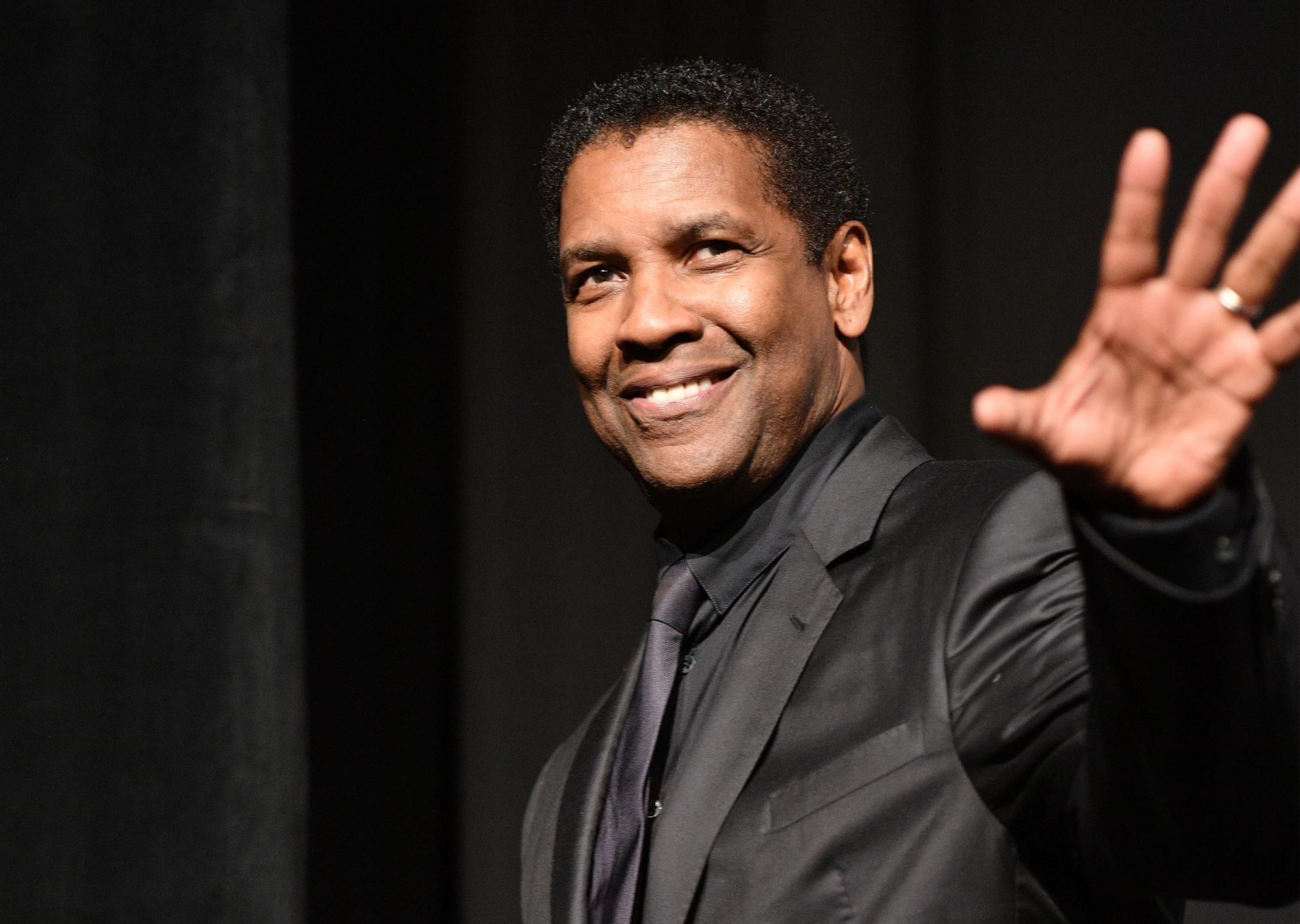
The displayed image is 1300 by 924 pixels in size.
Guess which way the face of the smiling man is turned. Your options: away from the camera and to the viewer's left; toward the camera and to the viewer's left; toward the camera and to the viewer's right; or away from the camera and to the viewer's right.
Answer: toward the camera and to the viewer's left

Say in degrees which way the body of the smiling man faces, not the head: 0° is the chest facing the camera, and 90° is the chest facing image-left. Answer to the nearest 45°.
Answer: approximately 45°

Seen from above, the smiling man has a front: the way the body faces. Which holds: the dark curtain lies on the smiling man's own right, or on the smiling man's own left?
on the smiling man's own right
